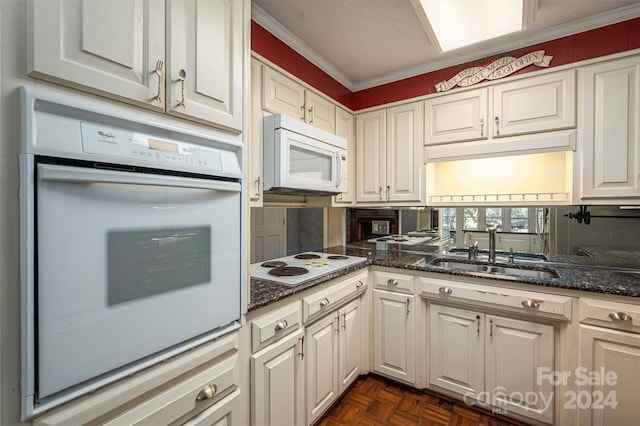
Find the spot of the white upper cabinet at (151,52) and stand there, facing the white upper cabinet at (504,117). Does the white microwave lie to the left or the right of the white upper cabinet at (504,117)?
left

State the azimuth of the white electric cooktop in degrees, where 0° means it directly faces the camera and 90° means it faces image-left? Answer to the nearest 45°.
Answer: approximately 315°

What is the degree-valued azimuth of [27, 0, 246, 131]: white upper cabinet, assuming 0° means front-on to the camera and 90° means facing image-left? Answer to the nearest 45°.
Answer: approximately 315°

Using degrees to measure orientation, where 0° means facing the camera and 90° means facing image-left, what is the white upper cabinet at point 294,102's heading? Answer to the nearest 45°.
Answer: approximately 315°

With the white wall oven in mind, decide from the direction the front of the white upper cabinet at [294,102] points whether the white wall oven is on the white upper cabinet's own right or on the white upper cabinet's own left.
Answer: on the white upper cabinet's own right

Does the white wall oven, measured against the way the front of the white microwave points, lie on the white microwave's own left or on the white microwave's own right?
on the white microwave's own right

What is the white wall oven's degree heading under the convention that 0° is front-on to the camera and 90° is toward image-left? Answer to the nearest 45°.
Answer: approximately 315°

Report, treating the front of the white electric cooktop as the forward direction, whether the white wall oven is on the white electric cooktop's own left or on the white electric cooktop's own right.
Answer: on the white electric cooktop's own right
